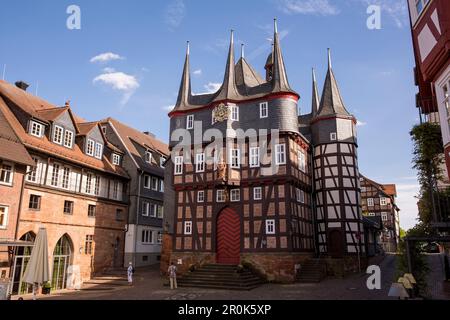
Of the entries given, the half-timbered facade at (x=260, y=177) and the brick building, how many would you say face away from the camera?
0

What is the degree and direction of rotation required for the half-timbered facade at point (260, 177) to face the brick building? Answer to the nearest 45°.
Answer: approximately 45° to its right

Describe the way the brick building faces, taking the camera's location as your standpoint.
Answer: facing the viewer and to the right of the viewer

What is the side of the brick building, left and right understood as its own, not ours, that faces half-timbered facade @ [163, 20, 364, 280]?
front

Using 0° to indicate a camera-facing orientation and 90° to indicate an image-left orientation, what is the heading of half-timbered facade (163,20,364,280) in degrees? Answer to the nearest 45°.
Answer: approximately 45°
